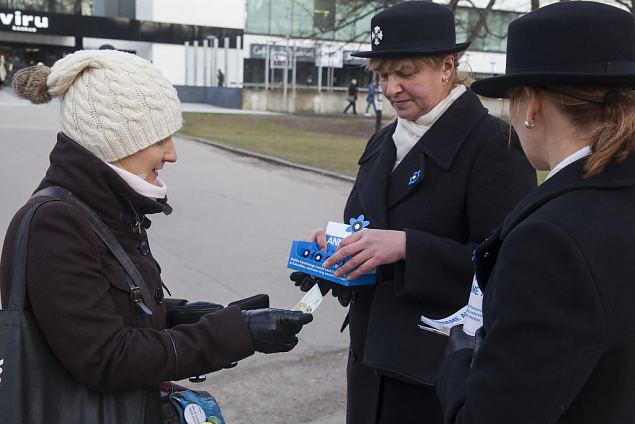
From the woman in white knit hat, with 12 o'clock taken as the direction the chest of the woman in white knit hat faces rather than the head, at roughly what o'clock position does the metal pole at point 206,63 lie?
The metal pole is roughly at 9 o'clock from the woman in white knit hat.

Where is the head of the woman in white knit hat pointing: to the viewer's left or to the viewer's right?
to the viewer's right

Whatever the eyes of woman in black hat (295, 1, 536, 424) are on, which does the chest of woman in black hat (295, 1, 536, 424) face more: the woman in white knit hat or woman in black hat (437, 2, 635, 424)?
the woman in white knit hat

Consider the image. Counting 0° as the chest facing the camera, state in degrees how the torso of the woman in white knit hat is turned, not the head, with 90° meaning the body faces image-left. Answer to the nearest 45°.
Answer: approximately 270°

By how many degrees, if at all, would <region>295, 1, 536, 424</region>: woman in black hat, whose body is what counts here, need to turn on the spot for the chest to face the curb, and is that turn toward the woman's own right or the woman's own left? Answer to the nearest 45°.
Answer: approximately 135° to the woman's own right

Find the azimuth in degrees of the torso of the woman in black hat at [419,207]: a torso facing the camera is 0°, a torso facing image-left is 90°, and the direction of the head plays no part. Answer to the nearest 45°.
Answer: approximately 45°

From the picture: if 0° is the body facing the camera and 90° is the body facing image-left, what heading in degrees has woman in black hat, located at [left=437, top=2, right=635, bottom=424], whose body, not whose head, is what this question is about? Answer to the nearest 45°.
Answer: approximately 135°

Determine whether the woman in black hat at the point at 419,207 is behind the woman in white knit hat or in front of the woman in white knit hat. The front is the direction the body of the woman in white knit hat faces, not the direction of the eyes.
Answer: in front

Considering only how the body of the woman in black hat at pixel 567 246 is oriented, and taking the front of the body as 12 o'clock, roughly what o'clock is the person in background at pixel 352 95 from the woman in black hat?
The person in background is roughly at 1 o'clock from the woman in black hat.

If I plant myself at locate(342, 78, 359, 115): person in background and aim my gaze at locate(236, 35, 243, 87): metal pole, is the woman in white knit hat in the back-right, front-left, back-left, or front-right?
back-left

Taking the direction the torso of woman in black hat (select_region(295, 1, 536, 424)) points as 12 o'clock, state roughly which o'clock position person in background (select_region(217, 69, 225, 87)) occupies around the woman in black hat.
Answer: The person in background is roughly at 4 o'clock from the woman in black hat.
